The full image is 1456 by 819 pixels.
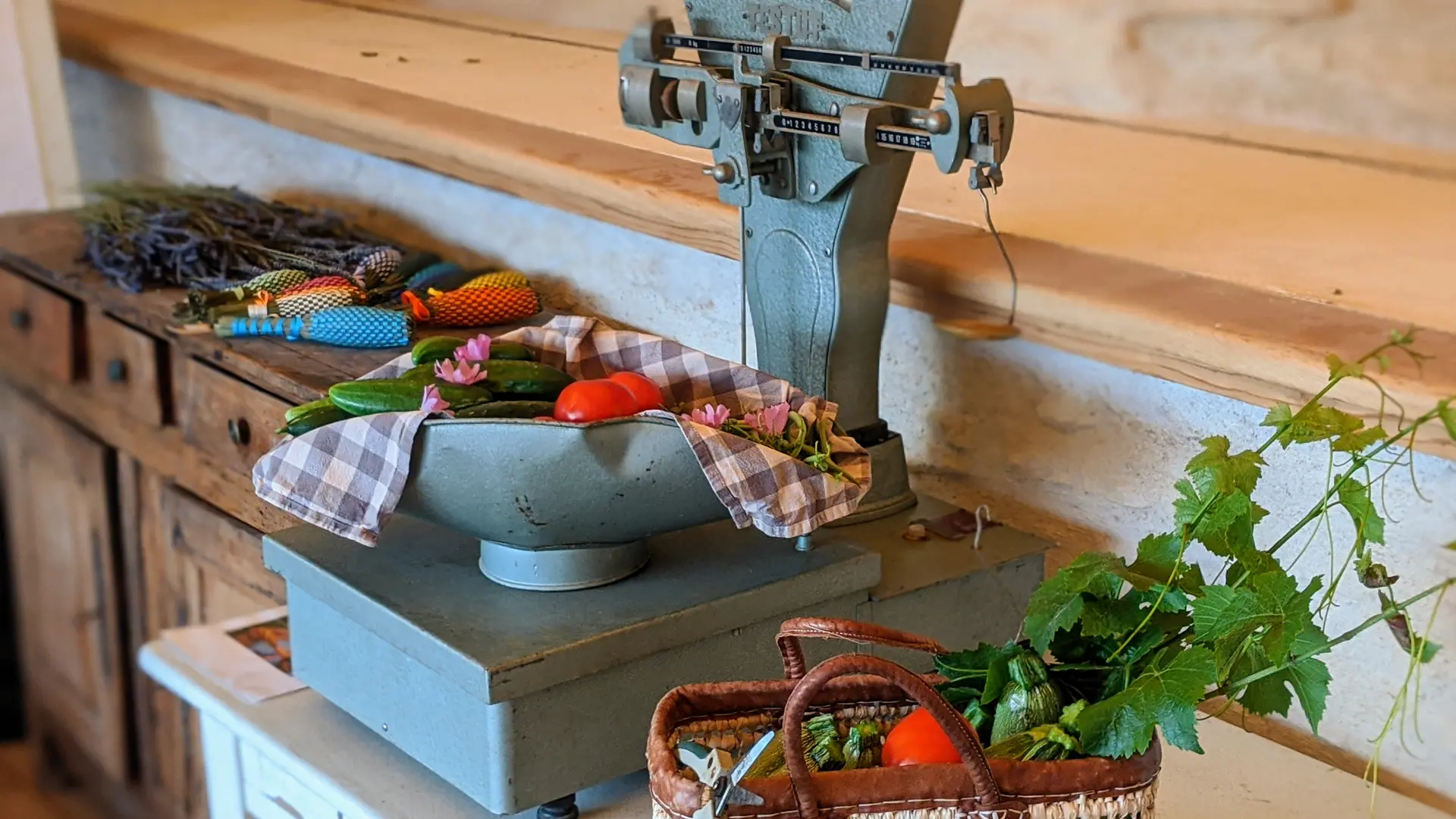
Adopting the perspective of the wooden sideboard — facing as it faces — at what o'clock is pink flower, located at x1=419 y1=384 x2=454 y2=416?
The pink flower is roughly at 10 o'clock from the wooden sideboard.

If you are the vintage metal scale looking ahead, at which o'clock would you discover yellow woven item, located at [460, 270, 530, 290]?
The yellow woven item is roughly at 4 o'clock from the vintage metal scale.

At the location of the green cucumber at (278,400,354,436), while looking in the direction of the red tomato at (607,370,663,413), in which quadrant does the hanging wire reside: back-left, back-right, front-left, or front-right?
front-left

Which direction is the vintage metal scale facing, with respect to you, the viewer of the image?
facing the viewer and to the left of the viewer

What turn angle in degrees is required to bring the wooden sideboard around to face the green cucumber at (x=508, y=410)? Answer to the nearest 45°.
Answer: approximately 45° to its left

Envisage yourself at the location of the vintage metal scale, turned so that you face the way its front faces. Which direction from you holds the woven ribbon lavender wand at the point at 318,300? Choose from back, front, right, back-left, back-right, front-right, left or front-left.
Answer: right

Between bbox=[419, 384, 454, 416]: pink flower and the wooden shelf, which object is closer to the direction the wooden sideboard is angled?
the pink flower

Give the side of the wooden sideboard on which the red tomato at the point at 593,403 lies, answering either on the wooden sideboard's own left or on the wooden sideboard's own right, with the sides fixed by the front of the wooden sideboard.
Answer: on the wooden sideboard's own left

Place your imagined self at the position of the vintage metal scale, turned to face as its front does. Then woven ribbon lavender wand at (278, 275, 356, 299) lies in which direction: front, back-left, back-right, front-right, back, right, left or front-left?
right
